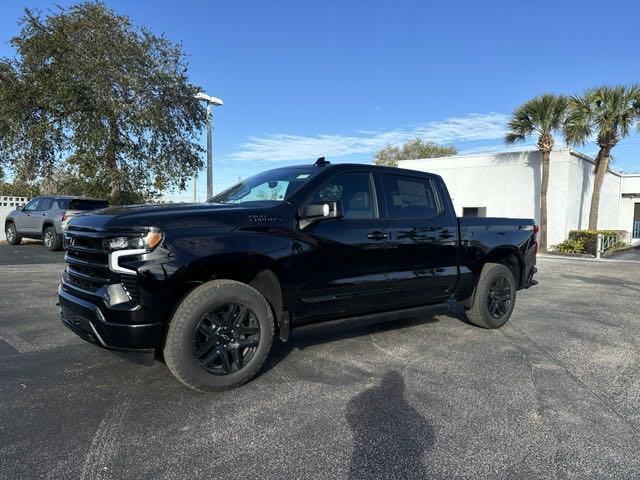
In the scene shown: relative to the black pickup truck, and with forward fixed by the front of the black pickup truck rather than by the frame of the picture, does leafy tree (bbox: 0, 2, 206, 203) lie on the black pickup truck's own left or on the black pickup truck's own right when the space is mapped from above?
on the black pickup truck's own right

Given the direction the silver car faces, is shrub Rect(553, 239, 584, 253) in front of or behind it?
behind

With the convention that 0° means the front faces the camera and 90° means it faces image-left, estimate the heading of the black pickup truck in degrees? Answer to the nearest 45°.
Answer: approximately 45°

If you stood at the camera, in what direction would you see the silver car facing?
facing away from the viewer and to the left of the viewer

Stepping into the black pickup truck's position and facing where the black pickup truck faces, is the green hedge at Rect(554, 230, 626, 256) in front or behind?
behind

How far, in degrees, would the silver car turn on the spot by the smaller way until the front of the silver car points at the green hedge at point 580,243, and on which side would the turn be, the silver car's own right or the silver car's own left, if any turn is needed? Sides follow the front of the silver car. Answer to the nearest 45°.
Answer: approximately 135° to the silver car's own right

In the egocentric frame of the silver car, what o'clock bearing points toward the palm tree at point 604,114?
The palm tree is roughly at 5 o'clock from the silver car.

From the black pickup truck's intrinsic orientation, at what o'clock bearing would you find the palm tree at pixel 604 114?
The palm tree is roughly at 6 o'clock from the black pickup truck.

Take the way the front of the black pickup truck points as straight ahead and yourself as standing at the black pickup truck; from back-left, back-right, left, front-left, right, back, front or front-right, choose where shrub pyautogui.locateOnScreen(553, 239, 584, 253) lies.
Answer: back

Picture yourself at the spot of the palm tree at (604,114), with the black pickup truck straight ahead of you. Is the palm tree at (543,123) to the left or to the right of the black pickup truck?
right

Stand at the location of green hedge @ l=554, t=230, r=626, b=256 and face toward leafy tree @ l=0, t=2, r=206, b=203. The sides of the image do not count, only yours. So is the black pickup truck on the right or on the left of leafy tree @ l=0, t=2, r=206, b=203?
left
